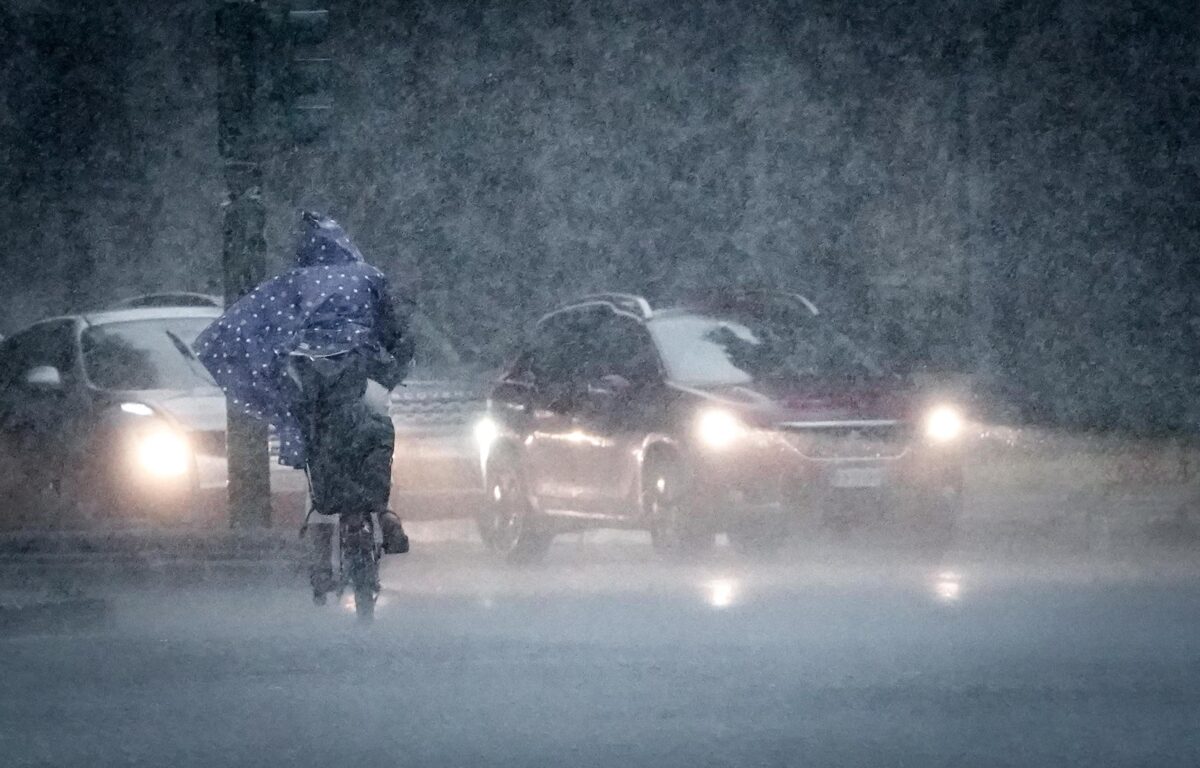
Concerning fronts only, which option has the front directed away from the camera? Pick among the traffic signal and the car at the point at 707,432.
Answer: the traffic signal

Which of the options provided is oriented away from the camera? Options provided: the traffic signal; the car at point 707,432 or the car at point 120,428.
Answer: the traffic signal

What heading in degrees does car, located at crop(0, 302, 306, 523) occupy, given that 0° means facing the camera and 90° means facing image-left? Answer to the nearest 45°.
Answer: approximately 315°

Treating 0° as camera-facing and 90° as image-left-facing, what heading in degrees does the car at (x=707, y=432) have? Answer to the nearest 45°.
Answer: approximately 315°

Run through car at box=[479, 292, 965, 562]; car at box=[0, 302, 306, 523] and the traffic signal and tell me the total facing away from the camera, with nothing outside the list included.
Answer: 1

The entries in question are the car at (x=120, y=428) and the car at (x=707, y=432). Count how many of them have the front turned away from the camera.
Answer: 0

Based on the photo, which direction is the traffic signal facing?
away from the camera

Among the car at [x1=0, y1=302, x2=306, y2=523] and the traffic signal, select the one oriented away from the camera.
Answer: the traffic signal

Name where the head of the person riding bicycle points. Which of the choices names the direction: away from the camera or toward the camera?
away from the camera
